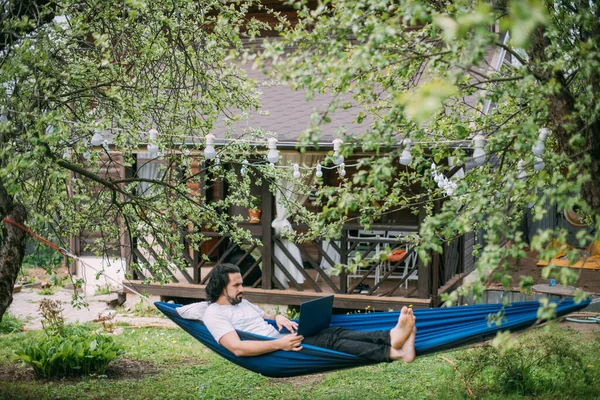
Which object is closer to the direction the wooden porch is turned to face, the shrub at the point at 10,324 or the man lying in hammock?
the man lying in hammock

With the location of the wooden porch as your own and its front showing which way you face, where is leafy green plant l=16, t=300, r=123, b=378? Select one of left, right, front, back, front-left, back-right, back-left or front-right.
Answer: front-right

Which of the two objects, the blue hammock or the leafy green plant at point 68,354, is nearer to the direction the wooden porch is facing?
the blue hammock

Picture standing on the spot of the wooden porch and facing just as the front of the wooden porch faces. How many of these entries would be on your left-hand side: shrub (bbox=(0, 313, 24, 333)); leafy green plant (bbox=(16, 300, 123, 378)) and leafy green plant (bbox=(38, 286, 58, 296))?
0

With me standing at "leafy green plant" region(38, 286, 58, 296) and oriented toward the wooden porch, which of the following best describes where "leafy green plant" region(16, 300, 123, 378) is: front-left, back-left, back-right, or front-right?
front-right

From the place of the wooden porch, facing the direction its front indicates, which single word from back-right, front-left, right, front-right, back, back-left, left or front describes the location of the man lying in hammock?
front

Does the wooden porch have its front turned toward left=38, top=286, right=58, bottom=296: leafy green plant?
no

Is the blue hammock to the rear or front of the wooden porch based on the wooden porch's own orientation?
to the front

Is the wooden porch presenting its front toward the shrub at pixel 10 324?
no

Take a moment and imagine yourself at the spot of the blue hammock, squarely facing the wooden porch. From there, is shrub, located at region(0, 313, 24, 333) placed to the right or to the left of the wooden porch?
left

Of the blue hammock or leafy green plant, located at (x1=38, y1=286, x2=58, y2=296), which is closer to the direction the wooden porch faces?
the blue hammock

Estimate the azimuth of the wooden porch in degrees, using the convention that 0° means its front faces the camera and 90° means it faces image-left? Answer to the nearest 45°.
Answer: approximately 0°

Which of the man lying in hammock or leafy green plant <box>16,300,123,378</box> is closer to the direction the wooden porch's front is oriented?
the man lying in hammock
